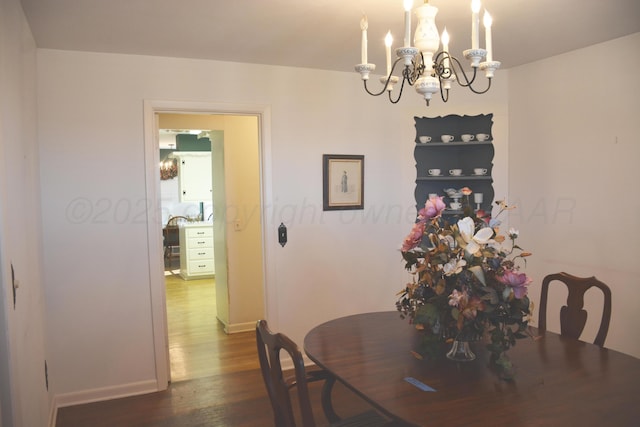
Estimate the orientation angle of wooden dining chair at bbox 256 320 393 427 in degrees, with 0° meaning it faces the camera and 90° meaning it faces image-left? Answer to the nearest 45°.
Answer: approximately 225°

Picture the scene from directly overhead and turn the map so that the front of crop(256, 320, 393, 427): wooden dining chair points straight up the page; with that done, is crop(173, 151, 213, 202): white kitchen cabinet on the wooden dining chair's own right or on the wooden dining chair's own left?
on the wooden dining chair's own left

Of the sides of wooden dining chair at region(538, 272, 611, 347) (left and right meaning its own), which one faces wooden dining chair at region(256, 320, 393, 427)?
front

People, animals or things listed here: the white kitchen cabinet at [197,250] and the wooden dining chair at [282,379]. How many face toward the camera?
1

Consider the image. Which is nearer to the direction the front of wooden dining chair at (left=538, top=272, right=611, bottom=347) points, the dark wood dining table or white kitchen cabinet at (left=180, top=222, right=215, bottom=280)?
the dark wood dining table

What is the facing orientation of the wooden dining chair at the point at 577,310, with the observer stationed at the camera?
facing the viewer and to the left of the viewer

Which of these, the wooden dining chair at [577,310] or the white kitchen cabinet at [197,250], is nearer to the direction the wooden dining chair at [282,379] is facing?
the wooden dining chair

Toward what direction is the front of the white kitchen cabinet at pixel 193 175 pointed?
toward the camera

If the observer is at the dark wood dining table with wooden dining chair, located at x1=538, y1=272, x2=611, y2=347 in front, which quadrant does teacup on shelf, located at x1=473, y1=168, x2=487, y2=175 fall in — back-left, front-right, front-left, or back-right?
front-left

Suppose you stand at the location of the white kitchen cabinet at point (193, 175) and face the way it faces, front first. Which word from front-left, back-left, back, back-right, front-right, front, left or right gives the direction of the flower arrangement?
front

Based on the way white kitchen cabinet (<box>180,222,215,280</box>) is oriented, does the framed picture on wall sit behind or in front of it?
in front

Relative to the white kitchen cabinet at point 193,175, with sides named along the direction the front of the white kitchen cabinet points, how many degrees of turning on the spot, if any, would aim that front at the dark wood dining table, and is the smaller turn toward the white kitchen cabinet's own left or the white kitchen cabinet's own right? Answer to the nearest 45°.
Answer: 0° — it already faces it

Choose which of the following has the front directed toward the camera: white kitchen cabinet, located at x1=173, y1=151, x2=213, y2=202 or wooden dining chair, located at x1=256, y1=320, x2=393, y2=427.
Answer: the white kitchen cabinet

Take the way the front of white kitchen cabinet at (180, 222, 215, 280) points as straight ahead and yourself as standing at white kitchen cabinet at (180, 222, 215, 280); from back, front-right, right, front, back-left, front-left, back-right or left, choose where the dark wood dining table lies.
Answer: front

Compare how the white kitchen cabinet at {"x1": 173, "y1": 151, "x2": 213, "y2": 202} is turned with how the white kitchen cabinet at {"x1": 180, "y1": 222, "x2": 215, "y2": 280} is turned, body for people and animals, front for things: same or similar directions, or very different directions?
same or similar directions

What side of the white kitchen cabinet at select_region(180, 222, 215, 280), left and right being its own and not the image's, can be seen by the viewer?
front

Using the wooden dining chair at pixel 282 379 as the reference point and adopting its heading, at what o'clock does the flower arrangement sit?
The flower arrangement is roughly at 1 o'clock from the wooden dining chair.
